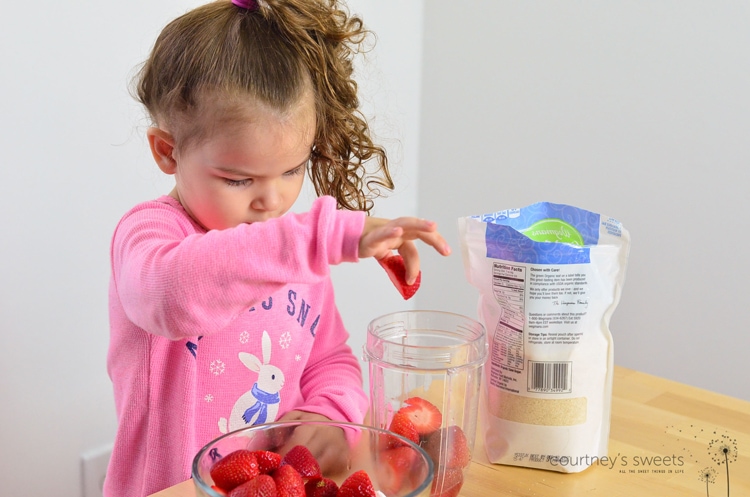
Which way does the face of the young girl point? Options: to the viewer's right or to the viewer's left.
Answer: to the viewer's right
